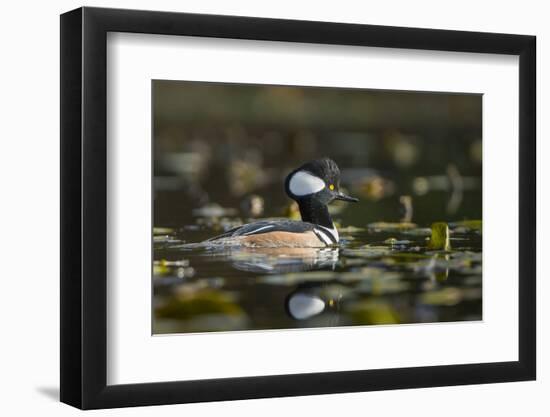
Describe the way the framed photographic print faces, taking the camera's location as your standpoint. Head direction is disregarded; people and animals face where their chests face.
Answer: facing the viewer and to the right of the viewer
